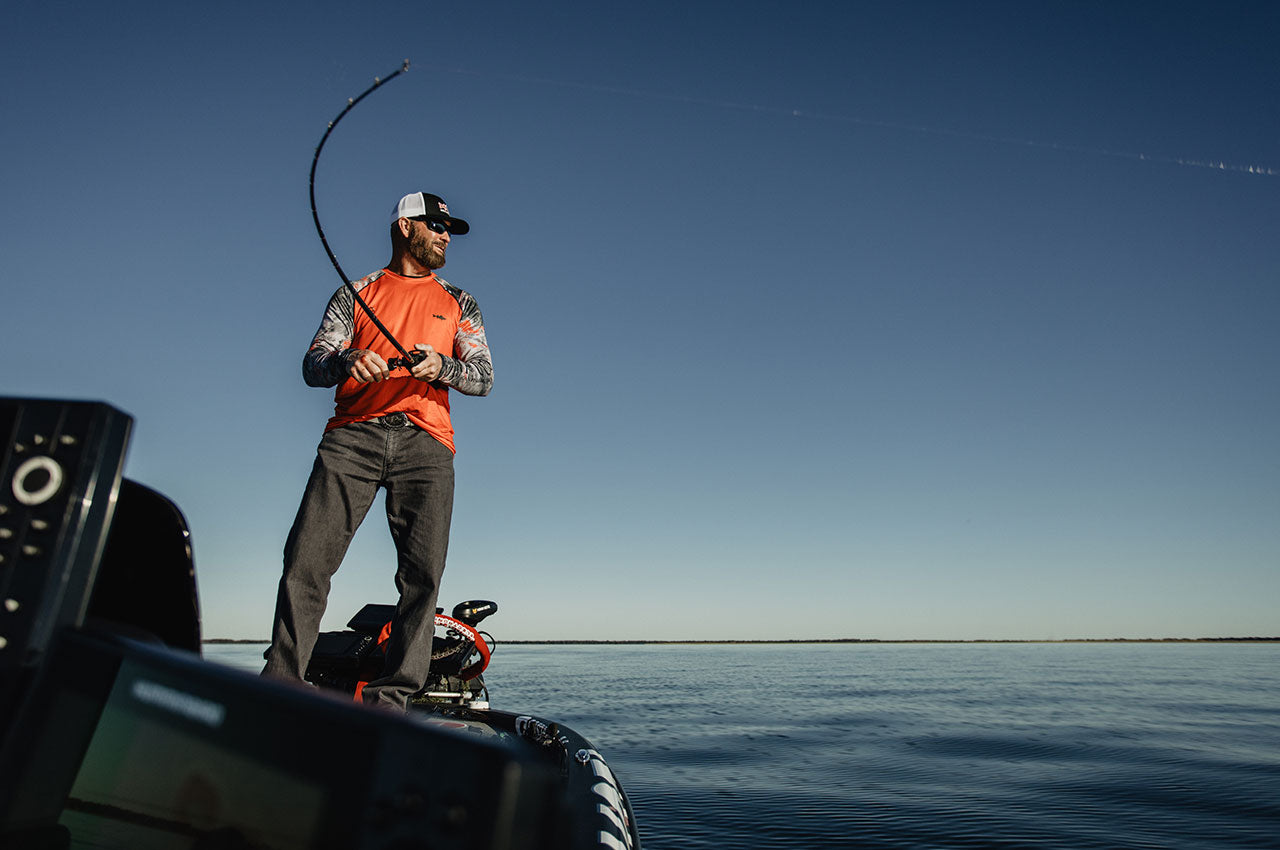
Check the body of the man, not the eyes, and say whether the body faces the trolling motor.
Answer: no

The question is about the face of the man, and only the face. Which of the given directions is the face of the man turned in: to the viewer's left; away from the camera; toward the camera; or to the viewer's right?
to the viewer's right

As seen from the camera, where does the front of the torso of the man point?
toward the camera
